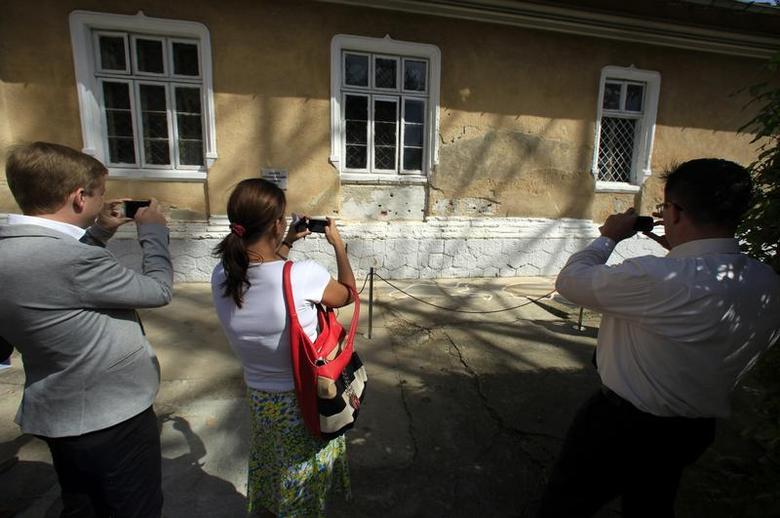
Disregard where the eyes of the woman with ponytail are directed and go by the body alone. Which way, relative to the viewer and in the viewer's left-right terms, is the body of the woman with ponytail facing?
facing away from the viewer and to the right of the viewer

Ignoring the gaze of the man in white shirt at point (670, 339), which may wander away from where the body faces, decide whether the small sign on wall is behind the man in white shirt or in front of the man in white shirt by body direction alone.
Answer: in front

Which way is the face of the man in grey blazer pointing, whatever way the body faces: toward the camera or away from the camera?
away from the camera

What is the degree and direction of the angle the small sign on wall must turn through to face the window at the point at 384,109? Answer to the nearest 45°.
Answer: approximately 90° to its left

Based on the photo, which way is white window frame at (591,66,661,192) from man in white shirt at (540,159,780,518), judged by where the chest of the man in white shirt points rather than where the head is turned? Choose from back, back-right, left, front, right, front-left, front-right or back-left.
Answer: front-right

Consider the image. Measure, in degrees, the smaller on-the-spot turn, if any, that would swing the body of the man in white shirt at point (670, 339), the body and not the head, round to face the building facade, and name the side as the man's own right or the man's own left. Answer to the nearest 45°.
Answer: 0° — they already face it

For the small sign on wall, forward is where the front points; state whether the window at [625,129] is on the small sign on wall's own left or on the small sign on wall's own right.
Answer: on the small sign on wall's own left

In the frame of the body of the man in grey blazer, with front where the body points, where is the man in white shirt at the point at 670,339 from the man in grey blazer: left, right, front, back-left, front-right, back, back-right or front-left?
right

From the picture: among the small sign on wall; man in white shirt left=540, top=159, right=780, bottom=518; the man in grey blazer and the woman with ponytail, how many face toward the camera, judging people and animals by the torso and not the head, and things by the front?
1

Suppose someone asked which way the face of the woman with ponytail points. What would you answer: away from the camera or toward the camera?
away from the camera

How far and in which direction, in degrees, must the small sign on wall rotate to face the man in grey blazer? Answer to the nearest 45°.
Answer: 0° — it already faces them

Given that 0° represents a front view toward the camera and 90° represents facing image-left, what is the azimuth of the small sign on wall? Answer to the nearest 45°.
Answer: approximately 0°

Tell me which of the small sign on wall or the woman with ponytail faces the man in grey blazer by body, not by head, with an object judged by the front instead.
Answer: the small sign on wall

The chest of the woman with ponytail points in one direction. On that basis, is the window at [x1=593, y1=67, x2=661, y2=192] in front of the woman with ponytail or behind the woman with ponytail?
in front

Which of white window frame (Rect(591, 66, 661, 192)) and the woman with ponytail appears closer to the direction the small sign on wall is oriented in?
the woman with ponytail

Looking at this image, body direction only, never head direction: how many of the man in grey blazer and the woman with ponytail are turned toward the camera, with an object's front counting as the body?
0
